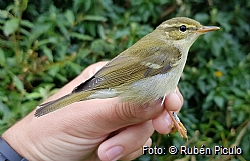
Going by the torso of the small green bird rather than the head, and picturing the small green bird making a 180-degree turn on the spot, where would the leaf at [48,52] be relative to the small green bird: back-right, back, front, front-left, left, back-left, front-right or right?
front-right

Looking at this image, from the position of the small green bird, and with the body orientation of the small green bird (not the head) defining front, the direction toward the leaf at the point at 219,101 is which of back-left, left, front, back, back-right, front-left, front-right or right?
front-left

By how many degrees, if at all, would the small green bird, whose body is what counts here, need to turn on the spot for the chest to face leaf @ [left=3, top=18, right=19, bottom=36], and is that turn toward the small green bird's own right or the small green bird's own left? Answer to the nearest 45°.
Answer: approximately 135° to the small green bird's own left

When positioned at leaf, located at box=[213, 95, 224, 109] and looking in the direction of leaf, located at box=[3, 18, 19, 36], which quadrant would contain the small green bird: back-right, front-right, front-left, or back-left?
front-left

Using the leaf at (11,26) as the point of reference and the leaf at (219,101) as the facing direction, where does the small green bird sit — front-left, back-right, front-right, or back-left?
front-right

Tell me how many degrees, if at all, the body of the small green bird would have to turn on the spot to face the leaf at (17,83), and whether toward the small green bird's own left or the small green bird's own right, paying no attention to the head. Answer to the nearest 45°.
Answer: approximately 180°

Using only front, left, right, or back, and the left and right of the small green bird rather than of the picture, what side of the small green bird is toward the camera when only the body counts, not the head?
right
